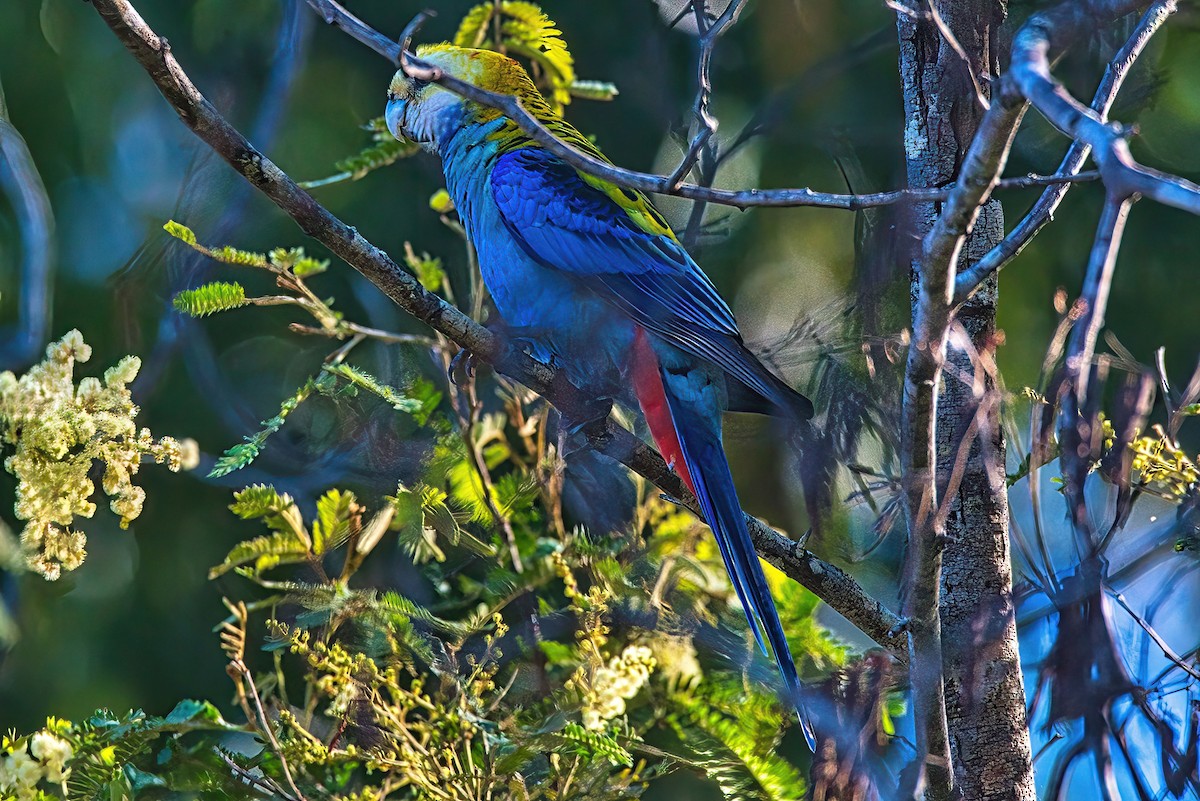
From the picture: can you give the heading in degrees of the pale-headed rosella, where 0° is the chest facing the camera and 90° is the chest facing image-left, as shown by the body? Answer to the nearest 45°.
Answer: approximately 90°
